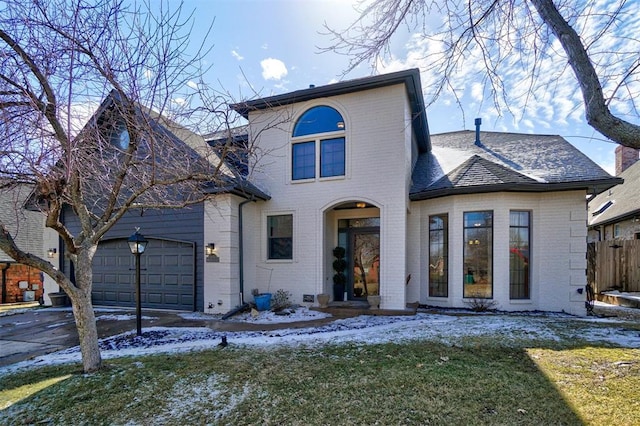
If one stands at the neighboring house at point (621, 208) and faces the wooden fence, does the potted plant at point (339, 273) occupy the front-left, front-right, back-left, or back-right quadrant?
front-right

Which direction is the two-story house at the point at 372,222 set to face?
toward the camera

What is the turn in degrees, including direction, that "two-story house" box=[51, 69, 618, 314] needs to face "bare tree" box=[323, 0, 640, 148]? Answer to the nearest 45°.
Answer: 0° — it already faces it

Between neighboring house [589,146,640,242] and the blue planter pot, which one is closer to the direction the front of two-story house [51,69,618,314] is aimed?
the blue planter pot
